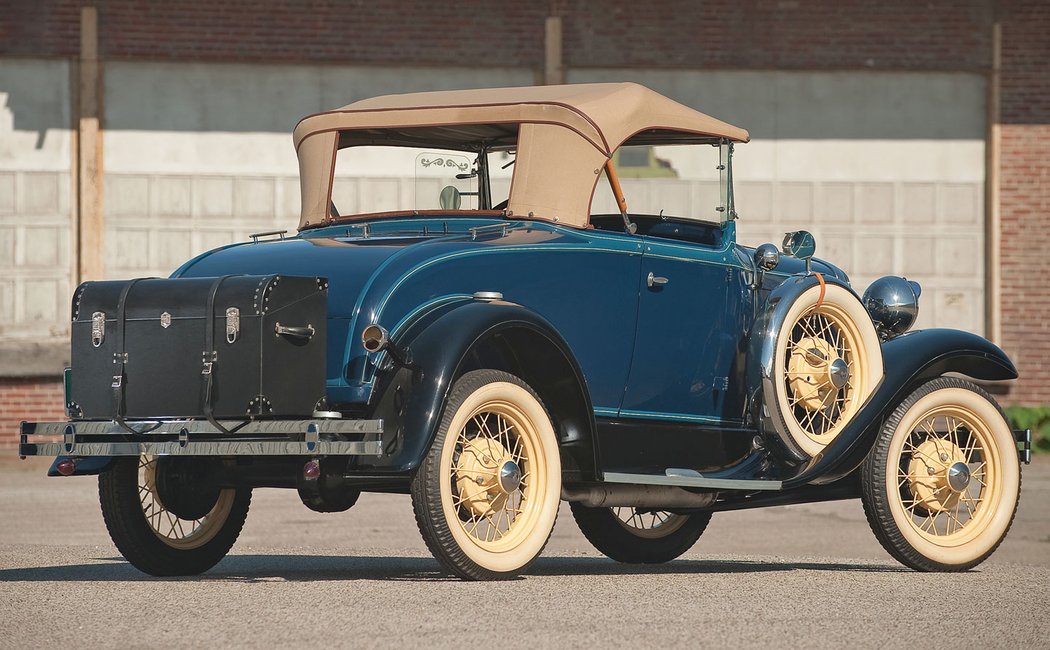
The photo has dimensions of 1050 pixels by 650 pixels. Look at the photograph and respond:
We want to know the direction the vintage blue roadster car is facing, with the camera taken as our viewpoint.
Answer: facing away from the viewer and to the right of the viewer

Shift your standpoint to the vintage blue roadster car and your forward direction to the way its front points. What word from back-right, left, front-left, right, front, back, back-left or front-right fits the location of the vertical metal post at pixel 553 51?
front-left

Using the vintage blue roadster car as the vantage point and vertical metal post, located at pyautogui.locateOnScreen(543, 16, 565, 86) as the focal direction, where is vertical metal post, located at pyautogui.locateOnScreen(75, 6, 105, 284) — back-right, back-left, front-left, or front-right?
front-left

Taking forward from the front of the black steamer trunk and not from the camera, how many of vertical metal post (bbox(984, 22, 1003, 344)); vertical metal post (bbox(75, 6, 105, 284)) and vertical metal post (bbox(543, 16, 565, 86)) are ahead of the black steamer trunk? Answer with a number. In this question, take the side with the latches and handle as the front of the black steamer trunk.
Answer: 0

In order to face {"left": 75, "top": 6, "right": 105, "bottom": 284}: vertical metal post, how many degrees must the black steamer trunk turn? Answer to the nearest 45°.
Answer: approximately 135° to its right

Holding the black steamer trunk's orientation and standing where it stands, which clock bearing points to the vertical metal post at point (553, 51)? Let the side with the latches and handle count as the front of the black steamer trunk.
The vertical metal post is roughly at 5 o'clock from the black steamer trunk.

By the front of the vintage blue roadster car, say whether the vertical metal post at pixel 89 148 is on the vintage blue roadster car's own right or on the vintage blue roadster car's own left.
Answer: on the vintage blue roadster car's own left

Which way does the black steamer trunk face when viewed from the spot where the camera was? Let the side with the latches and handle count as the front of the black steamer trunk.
facing the viewer and to the left of the viewer

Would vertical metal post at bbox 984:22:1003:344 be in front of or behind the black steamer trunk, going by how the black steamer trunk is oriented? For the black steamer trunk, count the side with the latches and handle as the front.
behind
